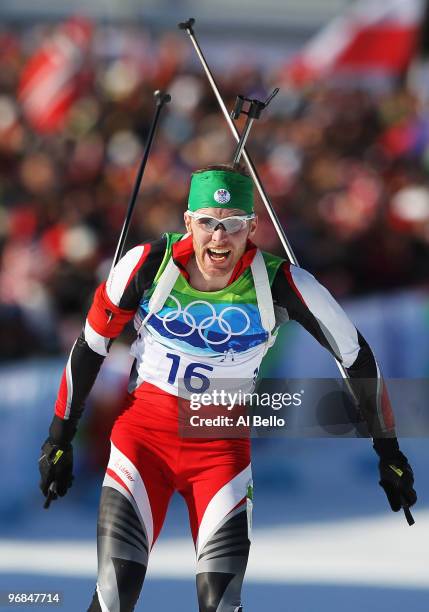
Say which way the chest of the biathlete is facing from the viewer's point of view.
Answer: toward the camera
